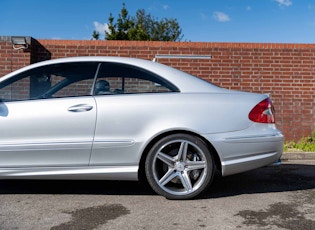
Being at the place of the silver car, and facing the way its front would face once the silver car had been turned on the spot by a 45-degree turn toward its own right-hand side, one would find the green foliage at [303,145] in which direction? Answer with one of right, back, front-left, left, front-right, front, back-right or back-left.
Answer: right

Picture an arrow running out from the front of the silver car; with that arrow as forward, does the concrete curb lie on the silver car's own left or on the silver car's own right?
on the silver car's own right

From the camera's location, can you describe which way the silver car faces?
facing to the left of the viewer
